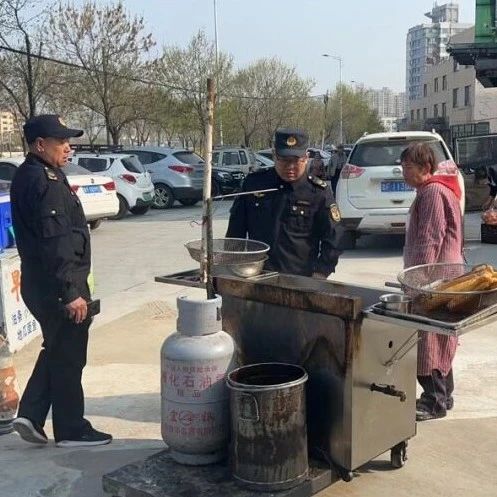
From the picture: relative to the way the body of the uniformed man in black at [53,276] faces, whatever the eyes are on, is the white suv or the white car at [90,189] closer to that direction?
the white suv

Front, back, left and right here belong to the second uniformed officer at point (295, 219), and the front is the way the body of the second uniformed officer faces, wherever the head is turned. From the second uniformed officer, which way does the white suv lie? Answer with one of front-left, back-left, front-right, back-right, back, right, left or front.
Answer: back

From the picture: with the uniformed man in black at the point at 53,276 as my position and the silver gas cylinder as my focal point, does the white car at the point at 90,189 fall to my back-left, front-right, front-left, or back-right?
back-left

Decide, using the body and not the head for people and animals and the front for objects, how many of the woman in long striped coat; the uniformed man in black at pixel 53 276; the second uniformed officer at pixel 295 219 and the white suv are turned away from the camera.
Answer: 1

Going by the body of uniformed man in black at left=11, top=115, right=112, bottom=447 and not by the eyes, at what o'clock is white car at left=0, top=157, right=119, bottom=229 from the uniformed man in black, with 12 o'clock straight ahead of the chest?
The white car is roughly at 9 o'clock from the uniformed man in black.

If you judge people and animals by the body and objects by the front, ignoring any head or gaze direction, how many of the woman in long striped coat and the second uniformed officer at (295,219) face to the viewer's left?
1

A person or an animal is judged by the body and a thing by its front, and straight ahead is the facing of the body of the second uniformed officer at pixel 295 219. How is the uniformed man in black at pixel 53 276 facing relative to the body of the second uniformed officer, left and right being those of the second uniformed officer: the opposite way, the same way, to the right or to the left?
to the left

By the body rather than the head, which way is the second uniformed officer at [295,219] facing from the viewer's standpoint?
toward the camera

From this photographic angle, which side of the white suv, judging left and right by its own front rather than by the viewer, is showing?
back

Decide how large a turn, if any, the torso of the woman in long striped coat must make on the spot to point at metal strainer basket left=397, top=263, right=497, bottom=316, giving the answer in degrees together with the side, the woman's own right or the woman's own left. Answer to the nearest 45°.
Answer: approximately 90° to the woman's own left

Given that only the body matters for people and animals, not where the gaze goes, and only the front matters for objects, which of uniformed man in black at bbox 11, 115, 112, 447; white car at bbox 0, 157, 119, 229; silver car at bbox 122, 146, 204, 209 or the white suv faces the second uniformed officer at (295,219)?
the uniformed man in black

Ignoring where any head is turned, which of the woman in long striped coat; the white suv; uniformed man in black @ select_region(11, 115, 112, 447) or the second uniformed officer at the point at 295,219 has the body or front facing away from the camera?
the white suv

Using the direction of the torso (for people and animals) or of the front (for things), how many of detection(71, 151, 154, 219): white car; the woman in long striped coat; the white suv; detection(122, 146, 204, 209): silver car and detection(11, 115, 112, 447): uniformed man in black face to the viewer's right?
1

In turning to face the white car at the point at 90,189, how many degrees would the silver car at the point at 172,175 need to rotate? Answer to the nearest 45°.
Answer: approximately 135° to its left

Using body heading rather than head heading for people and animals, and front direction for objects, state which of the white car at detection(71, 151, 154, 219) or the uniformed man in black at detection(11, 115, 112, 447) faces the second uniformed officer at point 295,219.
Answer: the uniformed man in black

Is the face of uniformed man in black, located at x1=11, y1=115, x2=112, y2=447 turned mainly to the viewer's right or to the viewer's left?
to the viewer's right

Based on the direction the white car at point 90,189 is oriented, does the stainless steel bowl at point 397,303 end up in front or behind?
behind

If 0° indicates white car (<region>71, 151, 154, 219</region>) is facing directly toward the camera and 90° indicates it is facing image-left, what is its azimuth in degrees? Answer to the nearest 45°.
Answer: approximately 135°

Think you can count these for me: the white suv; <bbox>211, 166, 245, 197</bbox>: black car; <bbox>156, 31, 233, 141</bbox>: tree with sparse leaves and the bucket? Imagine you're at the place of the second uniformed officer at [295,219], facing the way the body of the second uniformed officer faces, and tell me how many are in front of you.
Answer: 1

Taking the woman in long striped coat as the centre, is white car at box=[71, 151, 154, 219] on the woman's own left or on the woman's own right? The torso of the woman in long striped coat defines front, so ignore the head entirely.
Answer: on the woman's own right
